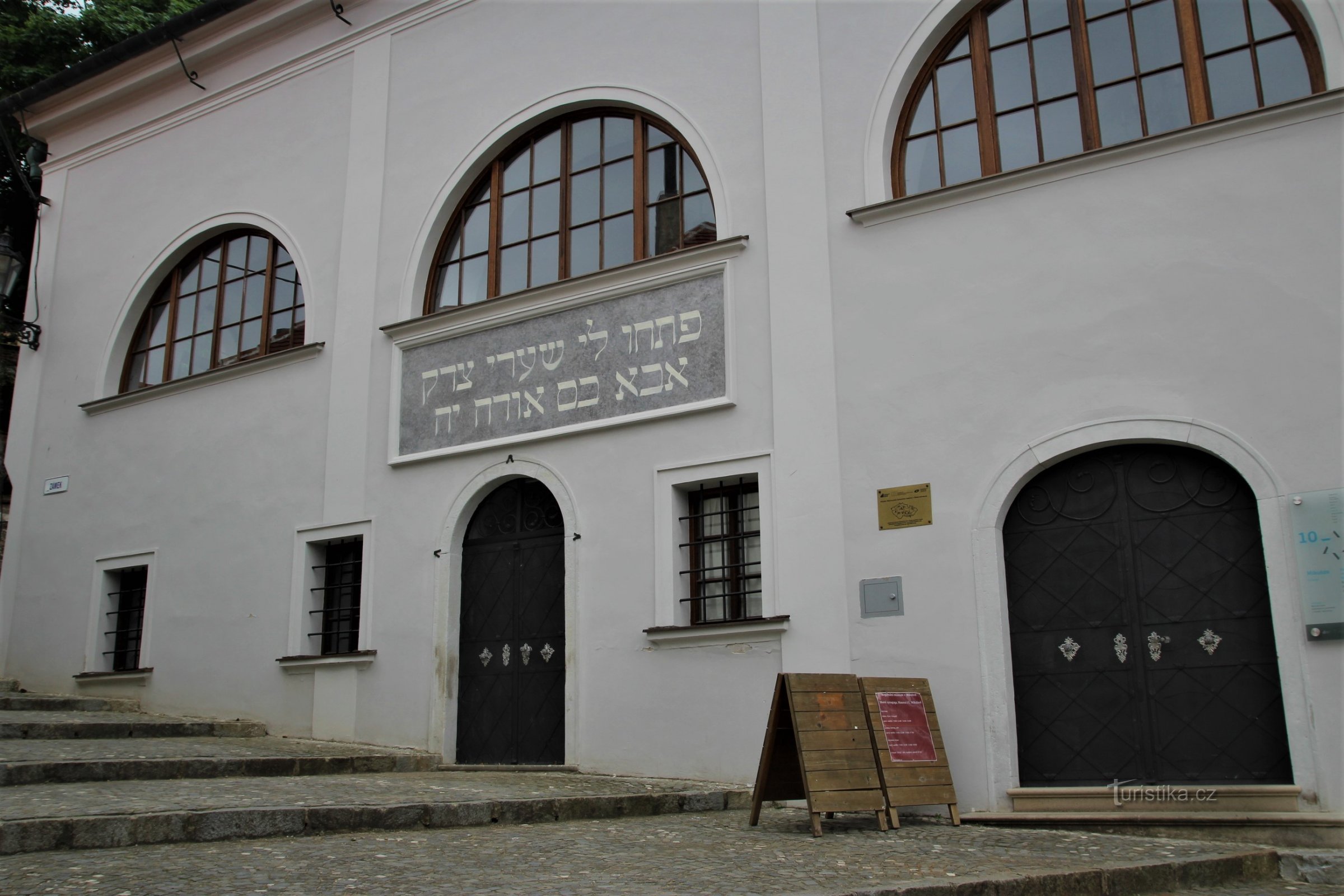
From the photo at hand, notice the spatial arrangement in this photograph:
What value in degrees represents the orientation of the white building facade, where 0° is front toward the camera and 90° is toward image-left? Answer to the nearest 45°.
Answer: approximately 45°

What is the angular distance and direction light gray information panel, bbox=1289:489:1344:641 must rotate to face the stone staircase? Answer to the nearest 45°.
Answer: approximately 90° to its right

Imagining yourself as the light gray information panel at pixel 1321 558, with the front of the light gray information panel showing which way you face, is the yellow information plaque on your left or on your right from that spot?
on your right

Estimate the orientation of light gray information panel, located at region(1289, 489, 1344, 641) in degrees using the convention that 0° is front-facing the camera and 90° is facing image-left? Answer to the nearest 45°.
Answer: approximately 0°

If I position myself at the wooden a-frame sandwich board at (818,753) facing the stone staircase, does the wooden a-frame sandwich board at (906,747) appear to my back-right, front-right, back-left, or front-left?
back-right

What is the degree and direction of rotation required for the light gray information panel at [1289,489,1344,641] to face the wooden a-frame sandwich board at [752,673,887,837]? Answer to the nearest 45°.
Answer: approximately 45° to its right
